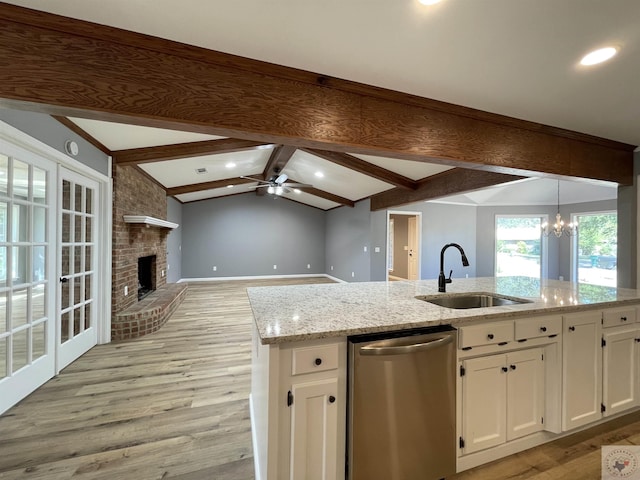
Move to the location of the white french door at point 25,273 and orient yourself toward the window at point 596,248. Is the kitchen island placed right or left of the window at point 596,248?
right

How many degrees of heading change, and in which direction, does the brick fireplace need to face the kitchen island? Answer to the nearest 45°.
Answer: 0° — it already faces it

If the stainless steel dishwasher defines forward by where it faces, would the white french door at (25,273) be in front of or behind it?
behind

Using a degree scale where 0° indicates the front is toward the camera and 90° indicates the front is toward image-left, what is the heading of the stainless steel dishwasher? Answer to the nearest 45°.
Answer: approximately 315°
